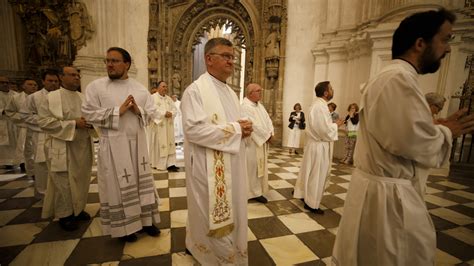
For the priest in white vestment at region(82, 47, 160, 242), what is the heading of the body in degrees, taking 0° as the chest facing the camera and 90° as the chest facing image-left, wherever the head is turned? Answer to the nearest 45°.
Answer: approximately 315°

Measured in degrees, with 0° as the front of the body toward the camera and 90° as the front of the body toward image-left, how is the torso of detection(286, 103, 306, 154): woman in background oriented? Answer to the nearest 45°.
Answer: approximately 0°

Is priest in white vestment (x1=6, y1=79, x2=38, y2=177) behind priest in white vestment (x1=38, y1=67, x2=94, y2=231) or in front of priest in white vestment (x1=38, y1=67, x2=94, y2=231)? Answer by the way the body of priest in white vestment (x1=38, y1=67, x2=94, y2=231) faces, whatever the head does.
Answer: behind

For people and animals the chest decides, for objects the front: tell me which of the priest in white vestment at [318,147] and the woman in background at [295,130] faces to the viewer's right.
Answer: the priest in white vestment

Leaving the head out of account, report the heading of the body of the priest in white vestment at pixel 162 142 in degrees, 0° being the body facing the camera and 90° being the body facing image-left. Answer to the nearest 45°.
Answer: approximately 315°

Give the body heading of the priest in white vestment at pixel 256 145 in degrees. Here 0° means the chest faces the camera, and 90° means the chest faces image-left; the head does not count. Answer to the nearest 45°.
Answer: approximately 315°

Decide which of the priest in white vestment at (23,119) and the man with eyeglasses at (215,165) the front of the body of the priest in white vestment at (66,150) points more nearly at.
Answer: the man with eyeglasses

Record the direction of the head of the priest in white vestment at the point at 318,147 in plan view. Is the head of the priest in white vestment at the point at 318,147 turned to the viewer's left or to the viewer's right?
to the viewer's right
